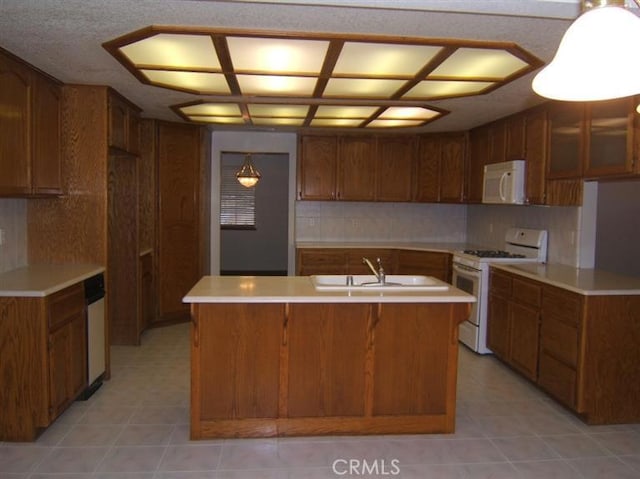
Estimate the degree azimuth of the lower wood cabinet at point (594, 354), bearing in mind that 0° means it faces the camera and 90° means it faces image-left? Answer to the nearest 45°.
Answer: approximately 45°

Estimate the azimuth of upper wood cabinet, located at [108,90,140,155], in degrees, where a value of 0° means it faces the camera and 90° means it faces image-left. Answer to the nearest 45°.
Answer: approximately 270°

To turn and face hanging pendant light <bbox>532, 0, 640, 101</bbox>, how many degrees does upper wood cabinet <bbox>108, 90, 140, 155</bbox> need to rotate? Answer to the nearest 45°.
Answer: approximately 90° to its right

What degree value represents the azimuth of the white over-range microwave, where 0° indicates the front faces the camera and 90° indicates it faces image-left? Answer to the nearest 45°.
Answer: approximately 45°

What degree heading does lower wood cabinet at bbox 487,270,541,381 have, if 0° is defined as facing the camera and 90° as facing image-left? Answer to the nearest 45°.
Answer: approximately 45°

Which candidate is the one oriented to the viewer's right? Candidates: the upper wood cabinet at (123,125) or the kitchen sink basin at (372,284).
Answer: the upper wood cabinet

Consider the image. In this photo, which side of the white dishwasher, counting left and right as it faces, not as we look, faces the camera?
right

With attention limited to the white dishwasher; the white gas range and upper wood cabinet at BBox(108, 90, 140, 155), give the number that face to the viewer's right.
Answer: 2

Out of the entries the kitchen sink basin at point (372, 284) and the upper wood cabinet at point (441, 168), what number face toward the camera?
2
